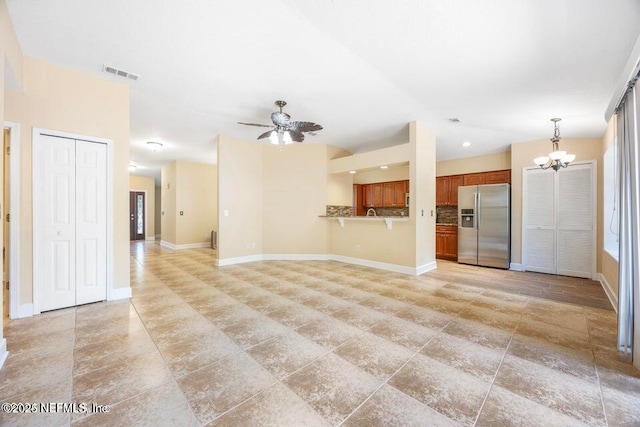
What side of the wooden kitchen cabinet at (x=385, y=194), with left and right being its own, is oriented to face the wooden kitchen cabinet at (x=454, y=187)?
left

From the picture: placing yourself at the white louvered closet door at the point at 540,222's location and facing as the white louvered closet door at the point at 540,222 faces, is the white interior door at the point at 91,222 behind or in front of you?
in front

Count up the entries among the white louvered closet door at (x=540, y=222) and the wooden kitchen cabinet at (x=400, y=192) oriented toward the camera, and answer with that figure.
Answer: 2

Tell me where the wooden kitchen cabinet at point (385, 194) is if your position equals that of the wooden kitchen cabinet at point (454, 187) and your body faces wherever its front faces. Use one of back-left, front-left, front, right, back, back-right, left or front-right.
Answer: right

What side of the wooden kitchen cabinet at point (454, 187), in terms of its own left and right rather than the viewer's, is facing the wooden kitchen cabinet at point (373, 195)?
right

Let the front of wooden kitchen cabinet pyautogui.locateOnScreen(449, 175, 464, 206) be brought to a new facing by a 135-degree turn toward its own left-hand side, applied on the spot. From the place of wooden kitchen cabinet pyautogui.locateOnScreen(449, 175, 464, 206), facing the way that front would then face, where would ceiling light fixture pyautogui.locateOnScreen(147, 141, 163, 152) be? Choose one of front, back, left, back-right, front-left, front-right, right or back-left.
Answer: back

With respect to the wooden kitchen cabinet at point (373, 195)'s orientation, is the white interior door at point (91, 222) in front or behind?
in front

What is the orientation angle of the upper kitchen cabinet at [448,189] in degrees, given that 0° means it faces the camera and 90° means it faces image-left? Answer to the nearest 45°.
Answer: approximately 0°

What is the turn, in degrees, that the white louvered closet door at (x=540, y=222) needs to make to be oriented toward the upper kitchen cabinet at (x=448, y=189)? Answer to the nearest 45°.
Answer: approximately 90° to its right
